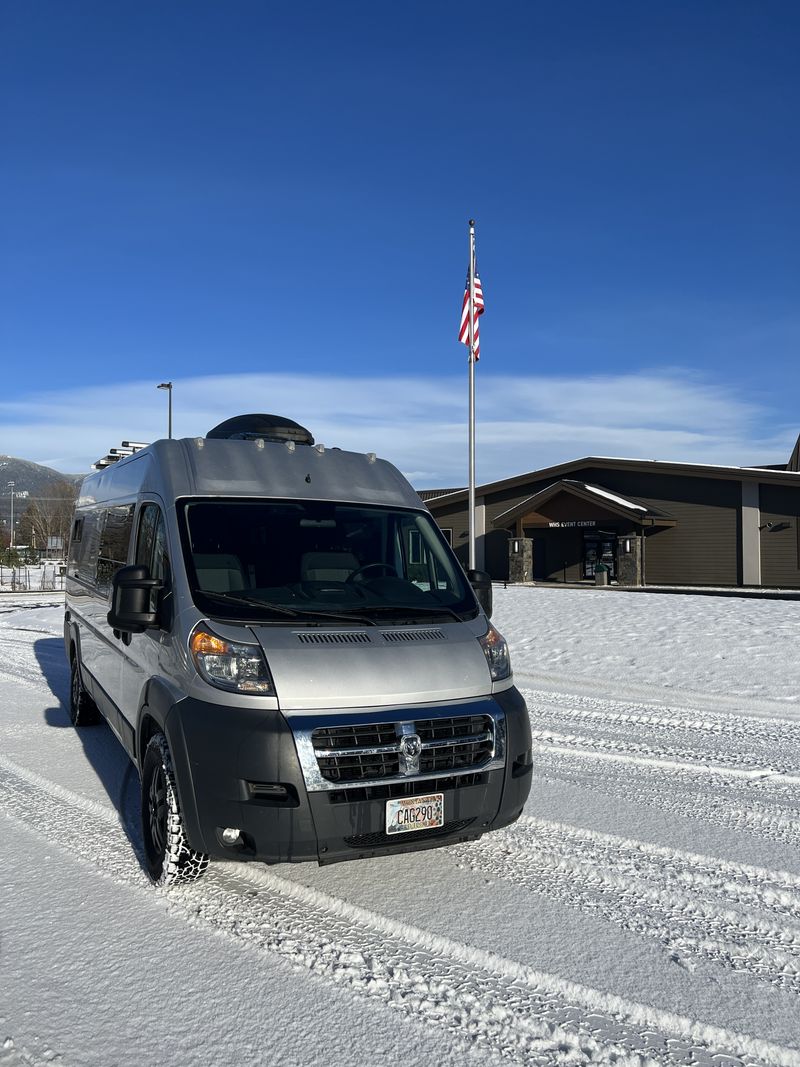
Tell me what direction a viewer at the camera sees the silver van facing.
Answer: facing the viewer and to the right of the viewer

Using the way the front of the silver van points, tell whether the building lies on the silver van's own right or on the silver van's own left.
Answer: on the silver van's own left
